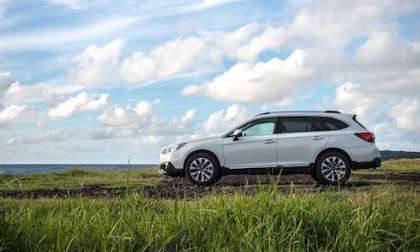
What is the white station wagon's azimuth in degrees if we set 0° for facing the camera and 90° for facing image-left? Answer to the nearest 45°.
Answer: approximately 90°
